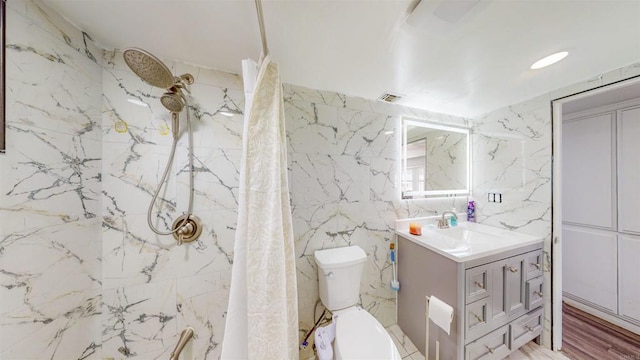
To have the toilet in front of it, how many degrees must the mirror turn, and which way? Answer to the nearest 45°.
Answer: approximately 90° to its right

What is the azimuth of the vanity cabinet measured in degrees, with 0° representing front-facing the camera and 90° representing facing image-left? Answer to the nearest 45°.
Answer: approximately 315°

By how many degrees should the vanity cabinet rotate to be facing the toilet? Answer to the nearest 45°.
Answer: approximately 90° to its right

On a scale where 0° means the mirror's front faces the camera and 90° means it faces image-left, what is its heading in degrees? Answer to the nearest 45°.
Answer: approximately 315°

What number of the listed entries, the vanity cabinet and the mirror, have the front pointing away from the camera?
0

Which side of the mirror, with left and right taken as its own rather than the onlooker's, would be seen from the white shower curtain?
right
